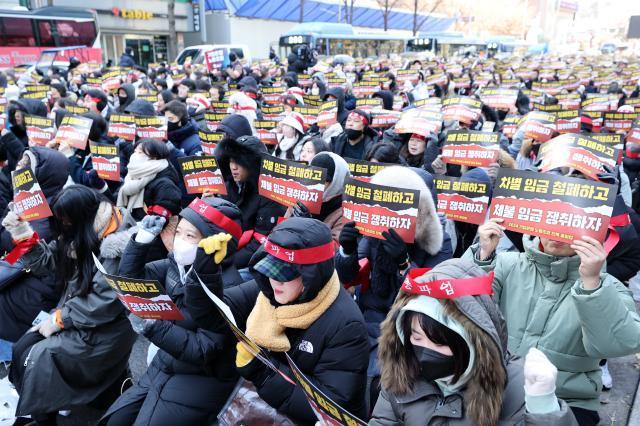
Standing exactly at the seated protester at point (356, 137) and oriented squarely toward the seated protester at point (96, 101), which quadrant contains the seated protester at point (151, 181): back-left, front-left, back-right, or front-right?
front-left

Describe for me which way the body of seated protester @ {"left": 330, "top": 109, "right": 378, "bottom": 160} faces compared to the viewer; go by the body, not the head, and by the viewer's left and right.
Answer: facing the viewer and to the left of the viewer

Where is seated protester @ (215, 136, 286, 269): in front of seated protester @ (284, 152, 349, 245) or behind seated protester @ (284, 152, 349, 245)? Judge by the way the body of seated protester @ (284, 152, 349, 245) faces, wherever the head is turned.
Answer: in front

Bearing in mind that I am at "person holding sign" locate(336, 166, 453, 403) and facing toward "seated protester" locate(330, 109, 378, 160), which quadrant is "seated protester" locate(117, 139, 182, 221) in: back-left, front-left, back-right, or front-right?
front-left

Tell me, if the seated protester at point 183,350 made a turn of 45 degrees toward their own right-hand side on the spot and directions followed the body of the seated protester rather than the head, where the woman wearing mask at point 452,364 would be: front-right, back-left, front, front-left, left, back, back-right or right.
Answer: back-left

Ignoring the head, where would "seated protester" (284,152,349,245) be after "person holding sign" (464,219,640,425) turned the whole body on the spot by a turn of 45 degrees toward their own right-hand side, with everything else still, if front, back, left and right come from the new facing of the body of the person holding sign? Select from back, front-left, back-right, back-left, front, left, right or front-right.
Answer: front-right

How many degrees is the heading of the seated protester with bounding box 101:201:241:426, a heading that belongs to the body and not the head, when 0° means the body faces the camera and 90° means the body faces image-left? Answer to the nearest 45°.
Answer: approximately 45°

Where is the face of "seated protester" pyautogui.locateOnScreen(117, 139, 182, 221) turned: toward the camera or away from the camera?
toward the camera

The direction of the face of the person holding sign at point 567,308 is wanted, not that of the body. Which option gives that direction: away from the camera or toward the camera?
toward the camera

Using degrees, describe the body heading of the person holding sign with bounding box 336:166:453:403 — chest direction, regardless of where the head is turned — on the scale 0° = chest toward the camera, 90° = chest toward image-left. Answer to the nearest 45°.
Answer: approximately 45°

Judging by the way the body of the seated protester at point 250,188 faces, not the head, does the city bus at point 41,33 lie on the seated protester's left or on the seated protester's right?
on the seated protester's right

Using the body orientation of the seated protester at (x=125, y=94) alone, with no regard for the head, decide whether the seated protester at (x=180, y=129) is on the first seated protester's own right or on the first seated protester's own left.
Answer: on the first seated protester's own left

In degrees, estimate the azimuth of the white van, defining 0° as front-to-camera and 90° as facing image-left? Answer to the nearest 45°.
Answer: approximately 90°

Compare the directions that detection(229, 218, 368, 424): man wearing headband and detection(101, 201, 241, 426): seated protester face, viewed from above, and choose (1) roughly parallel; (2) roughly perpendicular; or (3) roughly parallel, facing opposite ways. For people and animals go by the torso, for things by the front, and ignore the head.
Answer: roughly parallel
